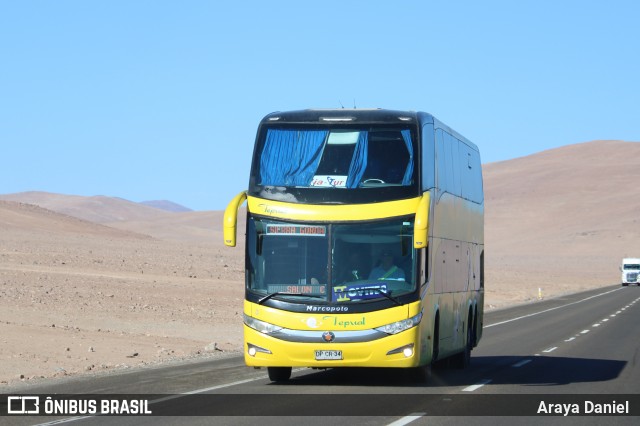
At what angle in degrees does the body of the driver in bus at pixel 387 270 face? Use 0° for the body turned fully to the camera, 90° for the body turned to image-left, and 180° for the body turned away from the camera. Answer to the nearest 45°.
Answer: approximately 0°

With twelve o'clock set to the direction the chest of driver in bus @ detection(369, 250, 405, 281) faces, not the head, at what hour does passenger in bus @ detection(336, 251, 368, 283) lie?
passenger in bus @ detection(336, 251, 368, 283) is roughly at 3 o'clock from driver in bus @ detection(369, 250, 405, 281).
